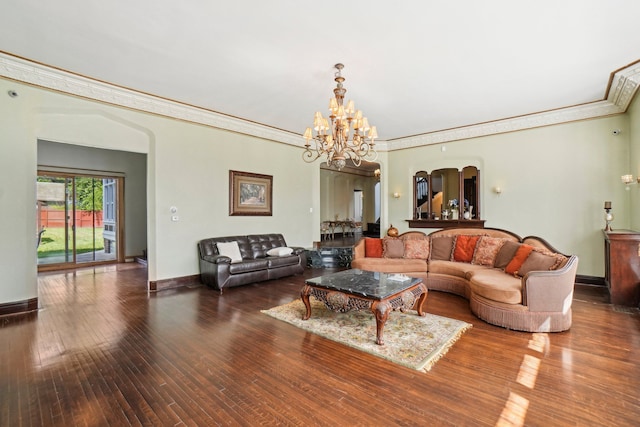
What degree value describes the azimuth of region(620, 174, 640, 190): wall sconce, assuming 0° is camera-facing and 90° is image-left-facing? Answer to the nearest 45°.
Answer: approximately 90°

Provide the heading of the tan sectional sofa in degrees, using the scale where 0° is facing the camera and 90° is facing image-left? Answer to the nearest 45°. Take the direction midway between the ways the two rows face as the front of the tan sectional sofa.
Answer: approximately 45°

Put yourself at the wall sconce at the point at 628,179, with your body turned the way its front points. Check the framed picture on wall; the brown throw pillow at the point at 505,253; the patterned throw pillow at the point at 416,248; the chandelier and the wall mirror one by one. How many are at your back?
0

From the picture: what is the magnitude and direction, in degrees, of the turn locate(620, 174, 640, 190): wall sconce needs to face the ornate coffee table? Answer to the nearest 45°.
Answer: approximately 45° to its left

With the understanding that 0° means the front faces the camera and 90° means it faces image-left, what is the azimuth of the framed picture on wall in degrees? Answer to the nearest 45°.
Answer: approximately 315°

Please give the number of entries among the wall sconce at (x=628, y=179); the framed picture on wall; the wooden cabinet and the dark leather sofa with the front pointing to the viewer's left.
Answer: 2

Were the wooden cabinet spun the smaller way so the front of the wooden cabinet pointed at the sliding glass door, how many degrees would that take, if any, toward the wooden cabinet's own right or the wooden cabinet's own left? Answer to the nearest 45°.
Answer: approximately 45° to the wooden cabinet's own left

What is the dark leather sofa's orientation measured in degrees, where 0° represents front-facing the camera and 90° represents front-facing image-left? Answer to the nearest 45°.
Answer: approximately 315°

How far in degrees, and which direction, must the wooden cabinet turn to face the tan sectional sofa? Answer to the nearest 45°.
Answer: approximately 45° to its left

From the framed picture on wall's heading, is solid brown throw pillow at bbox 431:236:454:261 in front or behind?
in front

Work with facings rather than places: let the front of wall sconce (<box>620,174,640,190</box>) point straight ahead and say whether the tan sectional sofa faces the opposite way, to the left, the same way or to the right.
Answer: to the left

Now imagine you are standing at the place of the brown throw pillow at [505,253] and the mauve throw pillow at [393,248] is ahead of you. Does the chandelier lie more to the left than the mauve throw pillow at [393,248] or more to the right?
left

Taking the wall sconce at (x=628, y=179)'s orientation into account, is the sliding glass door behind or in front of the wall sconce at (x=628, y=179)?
in front

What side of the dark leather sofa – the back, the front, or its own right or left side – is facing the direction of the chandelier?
front

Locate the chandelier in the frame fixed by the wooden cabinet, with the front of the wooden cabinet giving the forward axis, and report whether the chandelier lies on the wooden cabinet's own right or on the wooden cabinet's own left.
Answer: on the wooden cabinet's own left

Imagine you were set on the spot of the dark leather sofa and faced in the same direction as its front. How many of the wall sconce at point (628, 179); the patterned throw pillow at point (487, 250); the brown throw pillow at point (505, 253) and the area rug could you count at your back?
0

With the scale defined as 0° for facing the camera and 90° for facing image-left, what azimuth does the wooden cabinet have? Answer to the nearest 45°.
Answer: approximately 90°
